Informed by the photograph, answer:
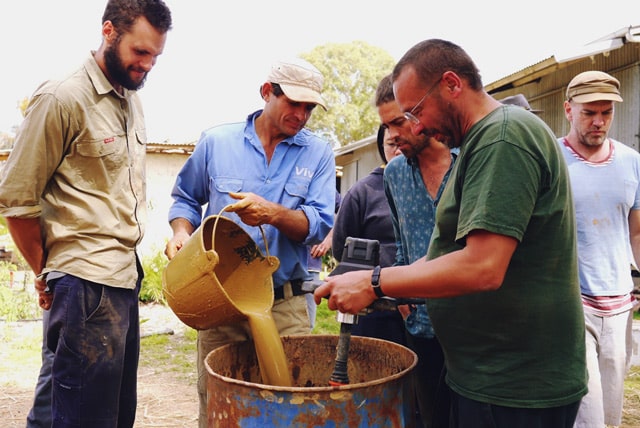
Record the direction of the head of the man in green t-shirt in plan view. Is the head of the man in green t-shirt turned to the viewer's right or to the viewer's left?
to the viewer's left

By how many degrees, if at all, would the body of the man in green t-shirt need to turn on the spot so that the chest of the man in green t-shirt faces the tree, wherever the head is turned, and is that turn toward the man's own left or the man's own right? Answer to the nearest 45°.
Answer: approximately 90° to the man's own right

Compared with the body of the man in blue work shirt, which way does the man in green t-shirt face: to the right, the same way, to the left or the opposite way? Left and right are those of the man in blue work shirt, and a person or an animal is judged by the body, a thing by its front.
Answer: to the right

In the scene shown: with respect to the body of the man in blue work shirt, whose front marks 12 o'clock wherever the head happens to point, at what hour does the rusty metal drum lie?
The rusty metal drum is roughly at 12 o'clock from the man in blue work shirt.

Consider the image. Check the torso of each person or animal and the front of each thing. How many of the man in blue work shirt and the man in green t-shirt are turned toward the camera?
1

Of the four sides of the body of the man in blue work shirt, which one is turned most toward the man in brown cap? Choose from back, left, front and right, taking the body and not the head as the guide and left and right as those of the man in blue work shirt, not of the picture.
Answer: left

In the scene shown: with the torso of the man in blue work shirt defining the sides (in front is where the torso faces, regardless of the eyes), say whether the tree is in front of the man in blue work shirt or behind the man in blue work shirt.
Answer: behind

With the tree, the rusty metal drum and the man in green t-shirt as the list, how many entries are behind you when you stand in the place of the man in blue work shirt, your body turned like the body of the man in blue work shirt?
1

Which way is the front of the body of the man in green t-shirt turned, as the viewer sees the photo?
to the viewer's left

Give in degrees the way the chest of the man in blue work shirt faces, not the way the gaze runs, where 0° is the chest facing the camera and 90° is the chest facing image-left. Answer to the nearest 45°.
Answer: approximately 0°
